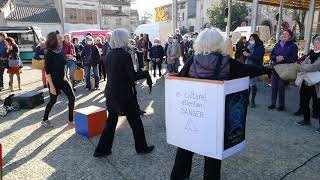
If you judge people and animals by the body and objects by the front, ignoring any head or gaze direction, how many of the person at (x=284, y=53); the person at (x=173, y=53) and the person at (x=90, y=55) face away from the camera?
0

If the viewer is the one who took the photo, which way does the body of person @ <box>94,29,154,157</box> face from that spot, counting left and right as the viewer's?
facing away from the viewer and to the right of the viewer

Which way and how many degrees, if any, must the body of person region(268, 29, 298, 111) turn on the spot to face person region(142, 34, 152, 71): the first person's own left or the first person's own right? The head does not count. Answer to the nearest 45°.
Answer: approximately 90° to the first person's own right

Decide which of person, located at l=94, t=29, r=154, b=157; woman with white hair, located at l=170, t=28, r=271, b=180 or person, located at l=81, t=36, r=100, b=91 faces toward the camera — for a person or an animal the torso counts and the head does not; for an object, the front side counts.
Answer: person, located at l=81, t=36, r=100, b=91

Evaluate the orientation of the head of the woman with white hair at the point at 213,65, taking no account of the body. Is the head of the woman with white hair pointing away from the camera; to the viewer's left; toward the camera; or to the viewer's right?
away from the camera

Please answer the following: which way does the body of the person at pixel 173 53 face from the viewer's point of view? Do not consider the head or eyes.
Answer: toward the camera

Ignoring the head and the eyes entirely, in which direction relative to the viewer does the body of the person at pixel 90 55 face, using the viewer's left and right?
facing the viewer

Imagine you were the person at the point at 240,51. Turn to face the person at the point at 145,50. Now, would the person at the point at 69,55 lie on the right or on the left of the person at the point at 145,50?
left

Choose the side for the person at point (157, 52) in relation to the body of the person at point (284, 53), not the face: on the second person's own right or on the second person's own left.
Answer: on the second person's own right

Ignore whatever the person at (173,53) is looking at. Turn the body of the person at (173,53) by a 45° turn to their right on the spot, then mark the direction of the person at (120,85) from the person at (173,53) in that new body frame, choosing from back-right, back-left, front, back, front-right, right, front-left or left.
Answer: front-left

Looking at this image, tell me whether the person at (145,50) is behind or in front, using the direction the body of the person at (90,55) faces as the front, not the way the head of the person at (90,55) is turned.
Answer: behind

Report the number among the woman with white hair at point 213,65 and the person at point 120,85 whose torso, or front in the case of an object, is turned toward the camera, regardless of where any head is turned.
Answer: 0

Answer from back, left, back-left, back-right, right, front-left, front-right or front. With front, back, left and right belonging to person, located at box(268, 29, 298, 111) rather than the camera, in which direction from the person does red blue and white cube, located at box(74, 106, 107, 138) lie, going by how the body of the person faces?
front

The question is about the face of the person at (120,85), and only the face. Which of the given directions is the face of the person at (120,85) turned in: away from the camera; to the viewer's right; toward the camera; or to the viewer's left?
away from the camera

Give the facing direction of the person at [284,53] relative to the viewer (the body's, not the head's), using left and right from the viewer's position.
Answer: facing the viewer and to the left of the viewer

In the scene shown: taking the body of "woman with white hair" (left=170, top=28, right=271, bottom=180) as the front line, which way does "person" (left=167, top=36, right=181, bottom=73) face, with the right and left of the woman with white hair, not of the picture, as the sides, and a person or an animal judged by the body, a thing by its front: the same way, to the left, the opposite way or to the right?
the opposite way
